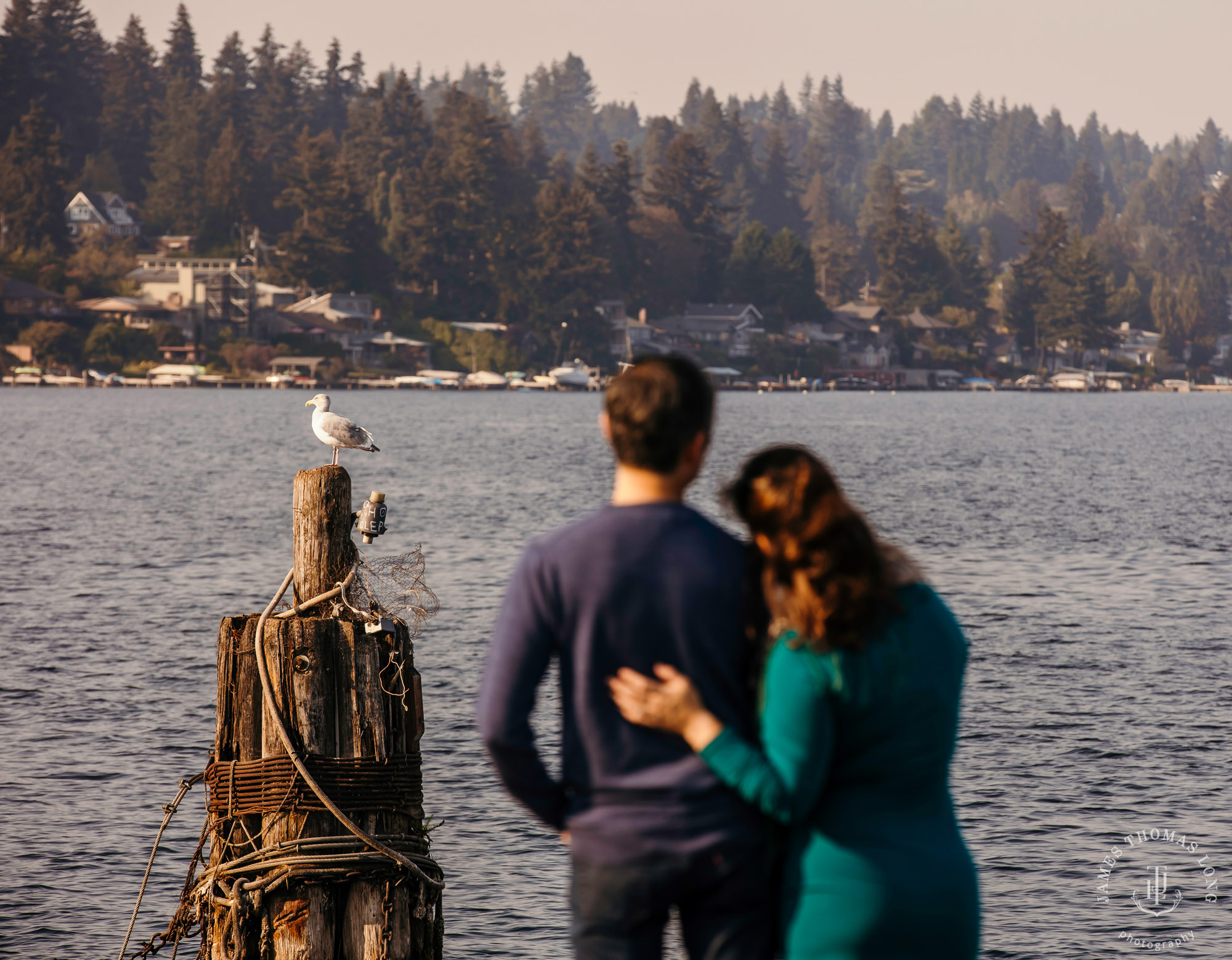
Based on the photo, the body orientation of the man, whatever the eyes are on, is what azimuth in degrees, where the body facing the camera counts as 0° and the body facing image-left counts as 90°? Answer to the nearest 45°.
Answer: approximately 180°

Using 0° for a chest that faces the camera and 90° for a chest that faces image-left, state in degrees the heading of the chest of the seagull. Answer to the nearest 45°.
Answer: approximately 90°

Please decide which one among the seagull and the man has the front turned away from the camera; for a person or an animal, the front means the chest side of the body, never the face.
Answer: the man

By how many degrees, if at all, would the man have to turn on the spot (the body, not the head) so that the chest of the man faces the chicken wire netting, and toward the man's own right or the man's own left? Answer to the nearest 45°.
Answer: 0° — they already face it

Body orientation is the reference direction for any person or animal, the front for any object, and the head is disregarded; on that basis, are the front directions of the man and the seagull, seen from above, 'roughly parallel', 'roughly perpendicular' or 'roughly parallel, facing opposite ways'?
roughly perpendicular

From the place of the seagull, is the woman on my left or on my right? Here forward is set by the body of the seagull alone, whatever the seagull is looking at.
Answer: on my left

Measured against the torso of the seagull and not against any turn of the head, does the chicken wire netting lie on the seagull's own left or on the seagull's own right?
on the seagull's own left

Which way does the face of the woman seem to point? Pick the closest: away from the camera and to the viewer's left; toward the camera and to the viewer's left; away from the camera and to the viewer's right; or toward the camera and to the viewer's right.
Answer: away from the camera and to the viewer's left

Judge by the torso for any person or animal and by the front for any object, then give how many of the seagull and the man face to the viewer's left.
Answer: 1

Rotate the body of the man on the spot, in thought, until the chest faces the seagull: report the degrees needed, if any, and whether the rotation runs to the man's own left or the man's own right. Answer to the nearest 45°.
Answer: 0° — they already face it
